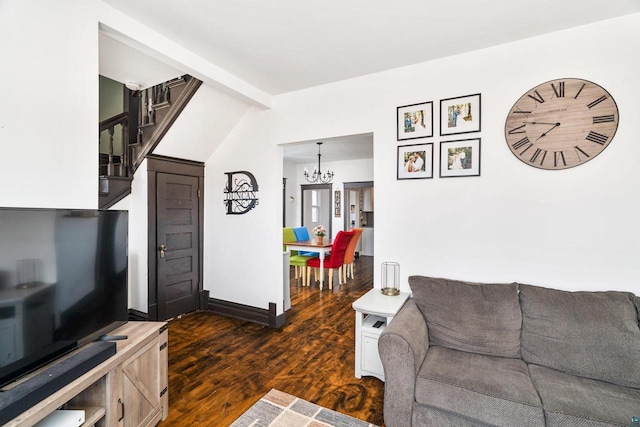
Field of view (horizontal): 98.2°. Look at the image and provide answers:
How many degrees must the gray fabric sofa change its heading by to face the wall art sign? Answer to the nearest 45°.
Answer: approximately 90° to its right

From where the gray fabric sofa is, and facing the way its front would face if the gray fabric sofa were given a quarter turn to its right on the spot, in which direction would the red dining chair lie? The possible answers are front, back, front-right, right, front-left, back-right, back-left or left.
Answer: front-right

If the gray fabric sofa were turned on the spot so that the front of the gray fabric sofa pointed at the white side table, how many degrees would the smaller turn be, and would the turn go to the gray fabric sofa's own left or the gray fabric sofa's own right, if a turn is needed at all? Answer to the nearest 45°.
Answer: approximately 90° to the gray fabric sofa's own right

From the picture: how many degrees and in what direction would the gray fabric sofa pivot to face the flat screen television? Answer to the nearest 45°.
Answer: approximately 45° to its right

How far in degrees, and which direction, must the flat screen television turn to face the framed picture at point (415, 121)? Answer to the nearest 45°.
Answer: approximately 45° to its left

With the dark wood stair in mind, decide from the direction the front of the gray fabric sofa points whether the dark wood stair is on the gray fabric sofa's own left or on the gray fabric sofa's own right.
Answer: on the gray fabric sofa's own right

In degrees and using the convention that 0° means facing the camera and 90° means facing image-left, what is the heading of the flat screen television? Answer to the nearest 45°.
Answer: approximately 315°

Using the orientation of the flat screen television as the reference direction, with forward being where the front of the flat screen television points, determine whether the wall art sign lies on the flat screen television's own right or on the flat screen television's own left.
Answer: on the flat screen television's own left

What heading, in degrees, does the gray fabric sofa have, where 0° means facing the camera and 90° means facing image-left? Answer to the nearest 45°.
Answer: approximately 0°
